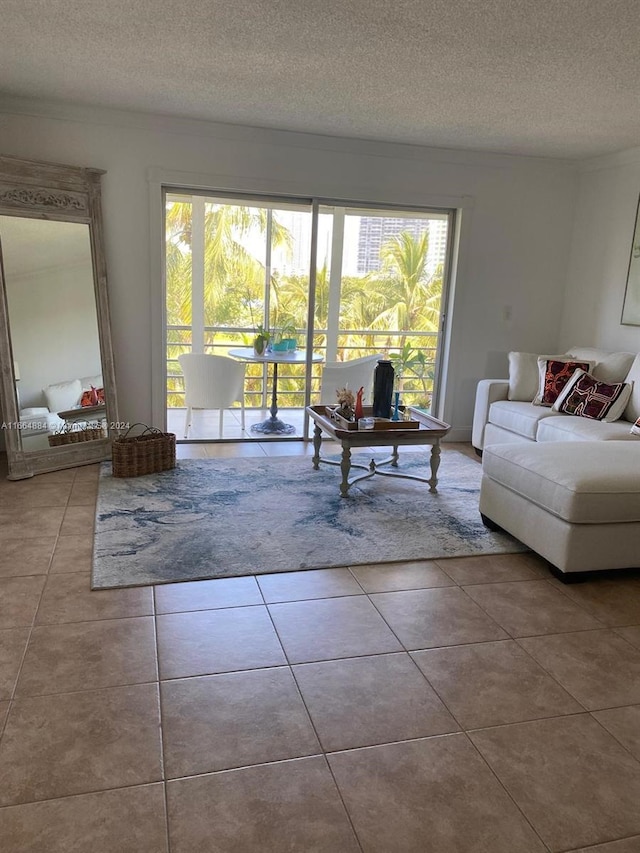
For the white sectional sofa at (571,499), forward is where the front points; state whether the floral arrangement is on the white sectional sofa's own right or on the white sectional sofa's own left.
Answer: on the white sectional sofa's own right

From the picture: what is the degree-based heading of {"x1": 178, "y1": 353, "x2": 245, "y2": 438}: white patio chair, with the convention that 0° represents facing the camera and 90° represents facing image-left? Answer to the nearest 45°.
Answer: approximately 225°

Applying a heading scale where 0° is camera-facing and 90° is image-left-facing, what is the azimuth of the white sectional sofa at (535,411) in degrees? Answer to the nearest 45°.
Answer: approximately 45°

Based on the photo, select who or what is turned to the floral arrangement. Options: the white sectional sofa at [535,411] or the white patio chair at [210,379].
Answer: the white sectional sofa

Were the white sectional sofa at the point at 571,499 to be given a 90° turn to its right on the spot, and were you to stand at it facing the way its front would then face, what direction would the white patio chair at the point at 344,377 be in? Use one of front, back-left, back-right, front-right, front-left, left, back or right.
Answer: front

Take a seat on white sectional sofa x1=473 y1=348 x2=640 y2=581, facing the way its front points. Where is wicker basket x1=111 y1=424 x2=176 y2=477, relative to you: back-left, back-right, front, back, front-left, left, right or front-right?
front-right

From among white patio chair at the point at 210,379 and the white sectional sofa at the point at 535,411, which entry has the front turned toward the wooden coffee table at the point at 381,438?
the white sectional sofa

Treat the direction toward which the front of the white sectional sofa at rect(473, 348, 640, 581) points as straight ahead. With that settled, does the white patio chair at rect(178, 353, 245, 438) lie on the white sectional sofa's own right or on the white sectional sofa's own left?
on the white sectional sofa's own right
